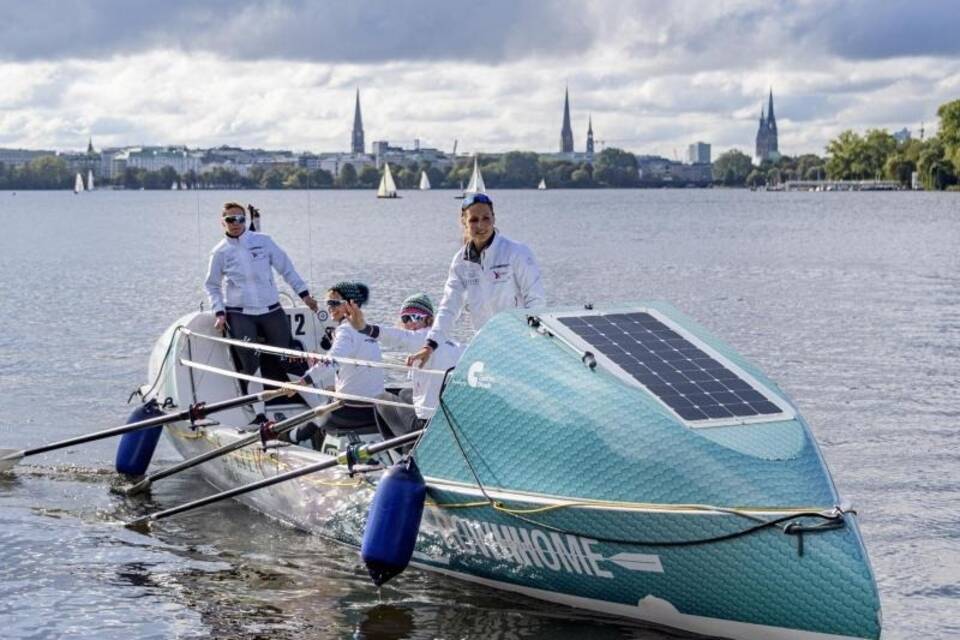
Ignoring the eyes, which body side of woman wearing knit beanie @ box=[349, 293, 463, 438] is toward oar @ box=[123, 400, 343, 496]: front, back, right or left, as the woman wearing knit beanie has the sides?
right

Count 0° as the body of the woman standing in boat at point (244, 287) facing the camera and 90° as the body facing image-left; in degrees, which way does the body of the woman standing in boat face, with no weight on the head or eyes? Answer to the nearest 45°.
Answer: approximately 0°
